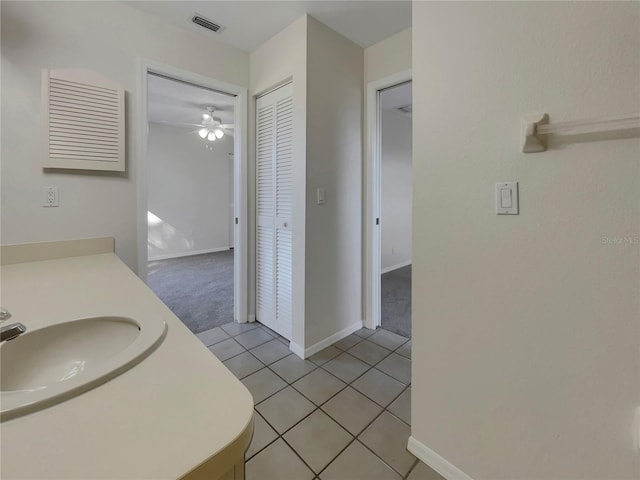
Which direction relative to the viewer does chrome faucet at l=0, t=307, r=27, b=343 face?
to the viewer's right

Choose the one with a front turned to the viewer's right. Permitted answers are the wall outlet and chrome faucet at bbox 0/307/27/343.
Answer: the chrome faucet

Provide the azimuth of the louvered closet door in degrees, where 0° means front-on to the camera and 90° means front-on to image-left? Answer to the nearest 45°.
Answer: approximately 45°
